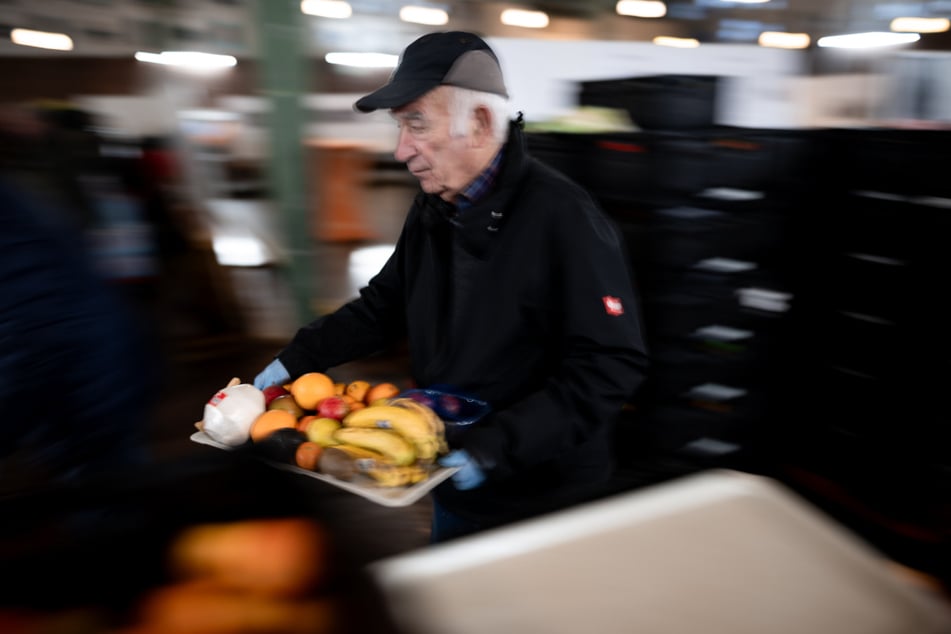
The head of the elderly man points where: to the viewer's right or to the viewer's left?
to the viewer's left

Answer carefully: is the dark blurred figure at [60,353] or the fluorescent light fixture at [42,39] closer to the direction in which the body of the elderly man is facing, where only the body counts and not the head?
the dark blurred figure

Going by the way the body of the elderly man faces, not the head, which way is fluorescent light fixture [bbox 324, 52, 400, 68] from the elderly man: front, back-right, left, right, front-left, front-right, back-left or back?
back-right

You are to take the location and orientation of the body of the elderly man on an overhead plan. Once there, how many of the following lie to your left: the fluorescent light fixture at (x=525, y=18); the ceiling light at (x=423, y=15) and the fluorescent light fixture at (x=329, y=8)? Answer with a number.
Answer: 0

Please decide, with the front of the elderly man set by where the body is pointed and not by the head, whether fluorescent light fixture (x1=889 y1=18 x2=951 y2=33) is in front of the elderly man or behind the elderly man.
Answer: behind

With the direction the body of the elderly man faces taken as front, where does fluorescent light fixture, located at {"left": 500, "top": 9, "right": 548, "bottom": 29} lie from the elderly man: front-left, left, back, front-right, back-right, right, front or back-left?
back-right

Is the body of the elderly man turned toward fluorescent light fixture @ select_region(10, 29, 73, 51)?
no

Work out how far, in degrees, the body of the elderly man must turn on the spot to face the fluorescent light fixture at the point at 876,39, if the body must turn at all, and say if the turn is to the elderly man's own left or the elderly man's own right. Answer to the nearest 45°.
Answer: approximately 180°
